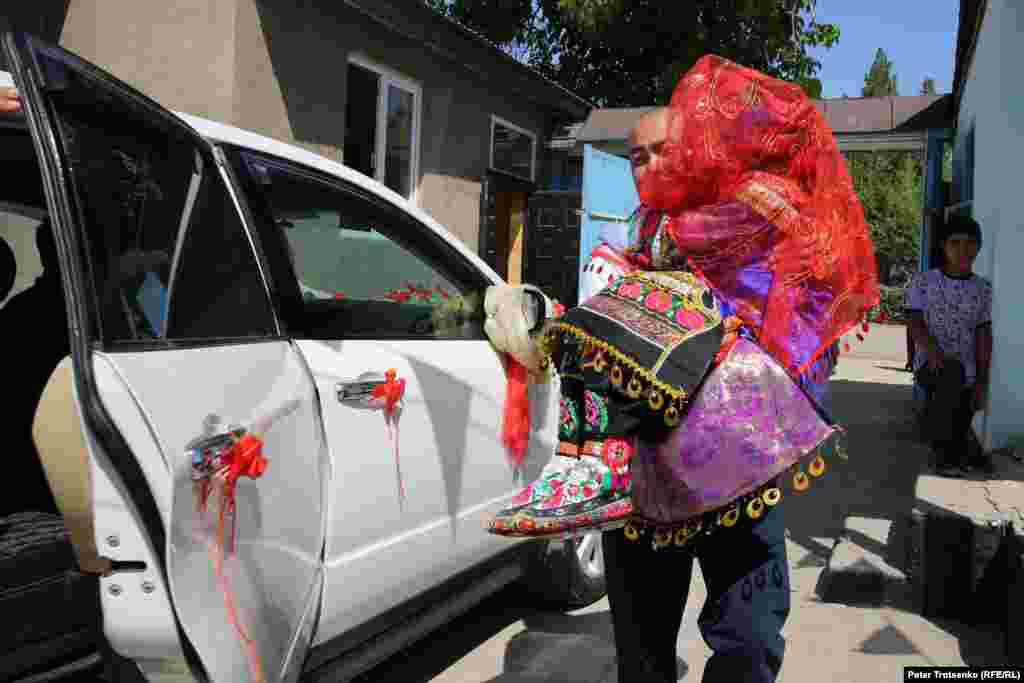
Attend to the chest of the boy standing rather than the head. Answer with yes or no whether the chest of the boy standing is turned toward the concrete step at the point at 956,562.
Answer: yes

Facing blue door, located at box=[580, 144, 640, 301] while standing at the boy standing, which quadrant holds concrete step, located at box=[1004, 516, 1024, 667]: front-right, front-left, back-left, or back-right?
back-left

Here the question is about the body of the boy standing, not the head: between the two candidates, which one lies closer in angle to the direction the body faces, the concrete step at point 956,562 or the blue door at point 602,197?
the concrete step

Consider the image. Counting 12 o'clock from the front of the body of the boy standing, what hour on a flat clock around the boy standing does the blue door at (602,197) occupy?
The blue door is roughly at 4 o'clock from the boy standing.

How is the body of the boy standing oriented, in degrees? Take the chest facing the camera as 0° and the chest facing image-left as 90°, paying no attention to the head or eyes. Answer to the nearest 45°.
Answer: approximately 0°

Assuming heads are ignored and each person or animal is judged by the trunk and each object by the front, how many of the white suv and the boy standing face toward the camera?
1

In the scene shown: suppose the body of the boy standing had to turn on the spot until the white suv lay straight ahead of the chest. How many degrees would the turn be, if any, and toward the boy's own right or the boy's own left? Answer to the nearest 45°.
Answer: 0° — they already face it

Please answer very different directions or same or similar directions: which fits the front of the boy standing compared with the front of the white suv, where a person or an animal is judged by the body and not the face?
very different directions

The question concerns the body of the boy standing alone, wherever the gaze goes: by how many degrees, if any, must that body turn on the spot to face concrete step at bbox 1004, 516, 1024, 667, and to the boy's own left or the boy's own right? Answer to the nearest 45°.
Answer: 0° — they already face it
